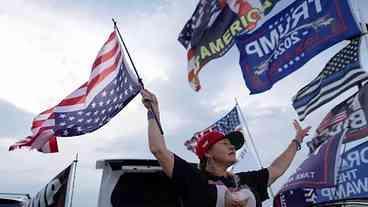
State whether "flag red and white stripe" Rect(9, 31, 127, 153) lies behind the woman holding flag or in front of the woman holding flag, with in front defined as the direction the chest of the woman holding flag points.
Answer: behind

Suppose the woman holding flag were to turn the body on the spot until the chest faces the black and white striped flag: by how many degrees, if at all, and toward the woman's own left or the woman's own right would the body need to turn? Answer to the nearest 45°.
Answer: approximately 90° to the woman's own left

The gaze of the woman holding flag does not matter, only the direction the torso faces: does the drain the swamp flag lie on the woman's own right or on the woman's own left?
on the woman's own left

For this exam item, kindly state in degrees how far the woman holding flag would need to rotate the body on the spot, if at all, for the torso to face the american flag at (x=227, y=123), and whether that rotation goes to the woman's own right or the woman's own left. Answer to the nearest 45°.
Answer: approximately 135° to the woman's own left

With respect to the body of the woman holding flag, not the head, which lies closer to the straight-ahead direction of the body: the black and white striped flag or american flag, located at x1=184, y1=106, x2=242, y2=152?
the black and white striped flag

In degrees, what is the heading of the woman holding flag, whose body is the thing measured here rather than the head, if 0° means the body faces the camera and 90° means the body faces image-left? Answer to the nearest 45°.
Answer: approximately 315°

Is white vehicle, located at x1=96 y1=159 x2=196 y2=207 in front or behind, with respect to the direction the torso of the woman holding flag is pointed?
behind

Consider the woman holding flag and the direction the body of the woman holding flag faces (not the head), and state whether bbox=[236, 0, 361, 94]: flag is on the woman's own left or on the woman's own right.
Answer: on the woman's own left
